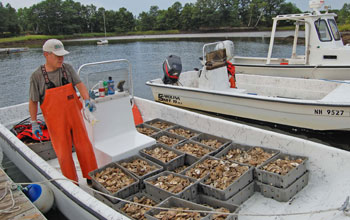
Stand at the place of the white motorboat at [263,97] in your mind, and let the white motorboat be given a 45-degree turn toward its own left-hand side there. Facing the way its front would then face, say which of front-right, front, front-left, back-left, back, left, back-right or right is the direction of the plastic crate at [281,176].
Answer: right

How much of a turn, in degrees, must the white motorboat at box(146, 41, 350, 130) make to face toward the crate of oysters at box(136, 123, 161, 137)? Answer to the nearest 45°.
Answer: approximately 90° to its right

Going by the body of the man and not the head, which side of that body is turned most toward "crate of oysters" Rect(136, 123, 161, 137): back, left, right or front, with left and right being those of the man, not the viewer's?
left

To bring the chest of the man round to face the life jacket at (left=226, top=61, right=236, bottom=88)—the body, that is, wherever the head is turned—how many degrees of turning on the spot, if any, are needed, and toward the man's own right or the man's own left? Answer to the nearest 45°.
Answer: approximately 90° to the man's own left

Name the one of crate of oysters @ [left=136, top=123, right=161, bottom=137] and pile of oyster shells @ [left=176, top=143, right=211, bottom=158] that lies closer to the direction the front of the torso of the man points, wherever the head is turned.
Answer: the pile of oyster shells

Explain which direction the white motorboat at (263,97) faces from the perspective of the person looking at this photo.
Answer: facing the viewer and to the right of the viewer

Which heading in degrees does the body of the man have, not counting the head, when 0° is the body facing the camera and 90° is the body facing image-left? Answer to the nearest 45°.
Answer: approximately 315°

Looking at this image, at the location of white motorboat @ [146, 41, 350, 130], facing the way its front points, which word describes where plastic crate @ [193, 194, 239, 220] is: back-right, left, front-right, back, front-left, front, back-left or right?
front-right

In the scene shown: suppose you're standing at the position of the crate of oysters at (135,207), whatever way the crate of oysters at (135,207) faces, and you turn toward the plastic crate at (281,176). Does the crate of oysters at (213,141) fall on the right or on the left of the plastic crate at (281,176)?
left

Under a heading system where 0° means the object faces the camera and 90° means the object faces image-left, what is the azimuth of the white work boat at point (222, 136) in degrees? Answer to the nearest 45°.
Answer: approximately 315°

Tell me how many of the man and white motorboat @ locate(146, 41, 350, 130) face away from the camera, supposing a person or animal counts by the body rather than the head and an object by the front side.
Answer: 0
